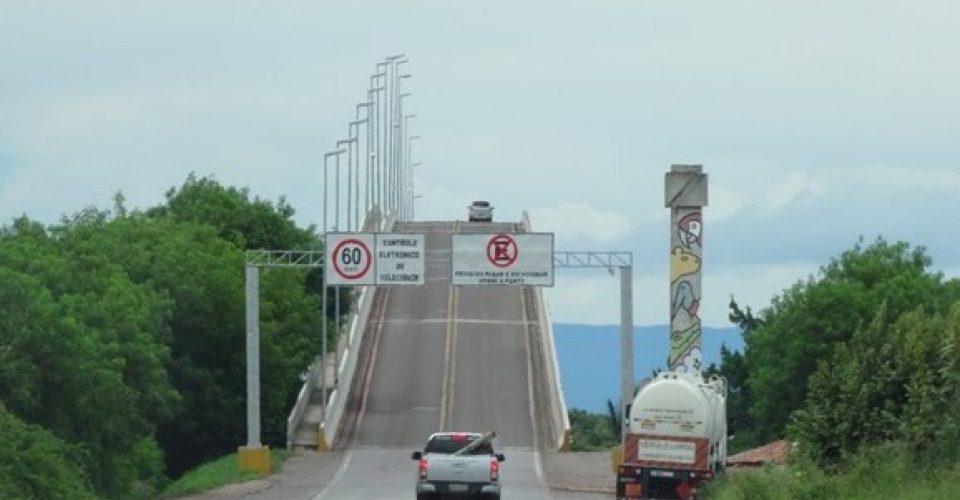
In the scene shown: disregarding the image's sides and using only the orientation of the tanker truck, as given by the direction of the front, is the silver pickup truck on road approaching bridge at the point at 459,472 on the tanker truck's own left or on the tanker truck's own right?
on the tanker truck's own left

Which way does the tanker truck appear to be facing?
away from the camera

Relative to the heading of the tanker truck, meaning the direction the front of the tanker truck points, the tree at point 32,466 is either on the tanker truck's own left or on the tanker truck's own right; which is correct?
on the tanker truck's own left

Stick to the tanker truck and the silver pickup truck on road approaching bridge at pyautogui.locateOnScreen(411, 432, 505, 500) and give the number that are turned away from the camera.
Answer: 2

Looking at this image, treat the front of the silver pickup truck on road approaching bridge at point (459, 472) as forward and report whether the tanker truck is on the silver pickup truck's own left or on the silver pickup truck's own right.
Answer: on the silver pickup truck's own right

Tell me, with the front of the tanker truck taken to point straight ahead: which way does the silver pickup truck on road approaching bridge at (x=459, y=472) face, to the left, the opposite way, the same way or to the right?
the same way

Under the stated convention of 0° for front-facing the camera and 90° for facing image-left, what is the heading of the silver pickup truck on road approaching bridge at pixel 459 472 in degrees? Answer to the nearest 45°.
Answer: approximately 180°
